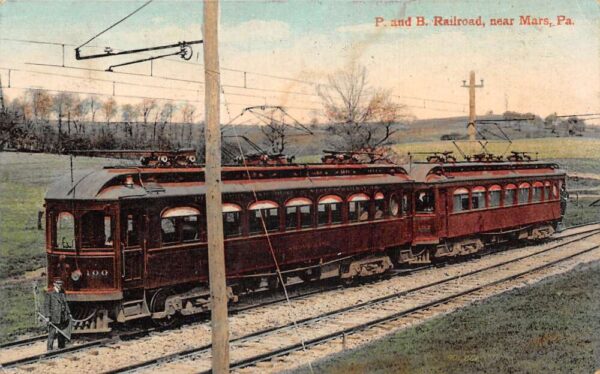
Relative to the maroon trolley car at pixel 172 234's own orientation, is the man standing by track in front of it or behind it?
in front

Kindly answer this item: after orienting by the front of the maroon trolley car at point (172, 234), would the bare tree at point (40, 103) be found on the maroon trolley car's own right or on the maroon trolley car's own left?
on the maroon trolley car's own right

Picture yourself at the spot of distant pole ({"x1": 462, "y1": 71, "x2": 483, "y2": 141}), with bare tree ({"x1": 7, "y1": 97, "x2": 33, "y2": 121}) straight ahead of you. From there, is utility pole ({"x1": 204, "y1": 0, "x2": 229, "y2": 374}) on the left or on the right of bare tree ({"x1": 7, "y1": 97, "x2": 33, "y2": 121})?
left

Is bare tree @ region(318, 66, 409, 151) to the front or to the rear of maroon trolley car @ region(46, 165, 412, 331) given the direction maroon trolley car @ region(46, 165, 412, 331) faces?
to the rear

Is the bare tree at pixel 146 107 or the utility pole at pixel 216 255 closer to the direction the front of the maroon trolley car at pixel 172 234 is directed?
the utility pole

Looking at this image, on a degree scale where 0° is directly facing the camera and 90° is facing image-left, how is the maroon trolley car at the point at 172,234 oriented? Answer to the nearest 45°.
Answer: approximately 45°

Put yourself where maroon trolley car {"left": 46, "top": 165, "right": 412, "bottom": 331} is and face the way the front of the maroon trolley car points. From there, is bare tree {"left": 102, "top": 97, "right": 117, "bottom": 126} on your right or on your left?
on your right

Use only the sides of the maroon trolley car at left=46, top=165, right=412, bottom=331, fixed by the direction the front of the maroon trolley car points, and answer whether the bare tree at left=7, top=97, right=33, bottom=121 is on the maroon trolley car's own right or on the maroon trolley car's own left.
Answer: on the maroon trolley car's own right
